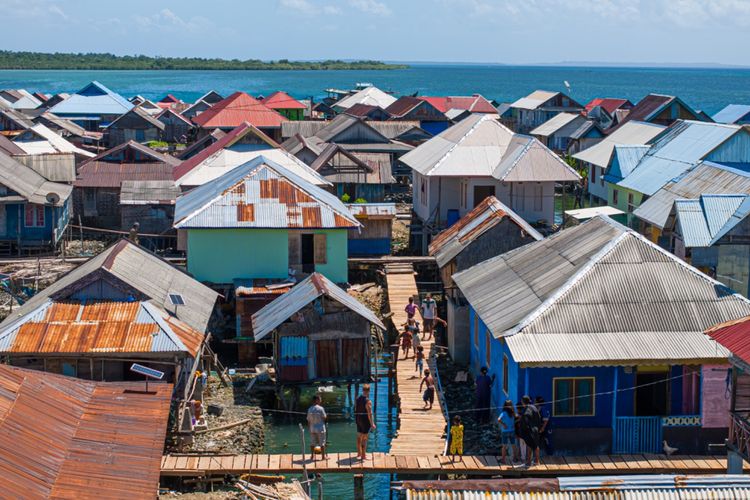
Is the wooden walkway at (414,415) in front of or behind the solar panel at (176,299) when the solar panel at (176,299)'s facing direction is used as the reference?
in front

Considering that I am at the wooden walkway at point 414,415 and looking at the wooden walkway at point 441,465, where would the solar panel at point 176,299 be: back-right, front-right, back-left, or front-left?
back-right

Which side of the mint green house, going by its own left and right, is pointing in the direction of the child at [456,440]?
front

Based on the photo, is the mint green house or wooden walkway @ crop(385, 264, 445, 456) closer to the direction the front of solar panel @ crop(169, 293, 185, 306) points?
the wooden walkway

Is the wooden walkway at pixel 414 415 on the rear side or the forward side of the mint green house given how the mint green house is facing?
on the forward side
